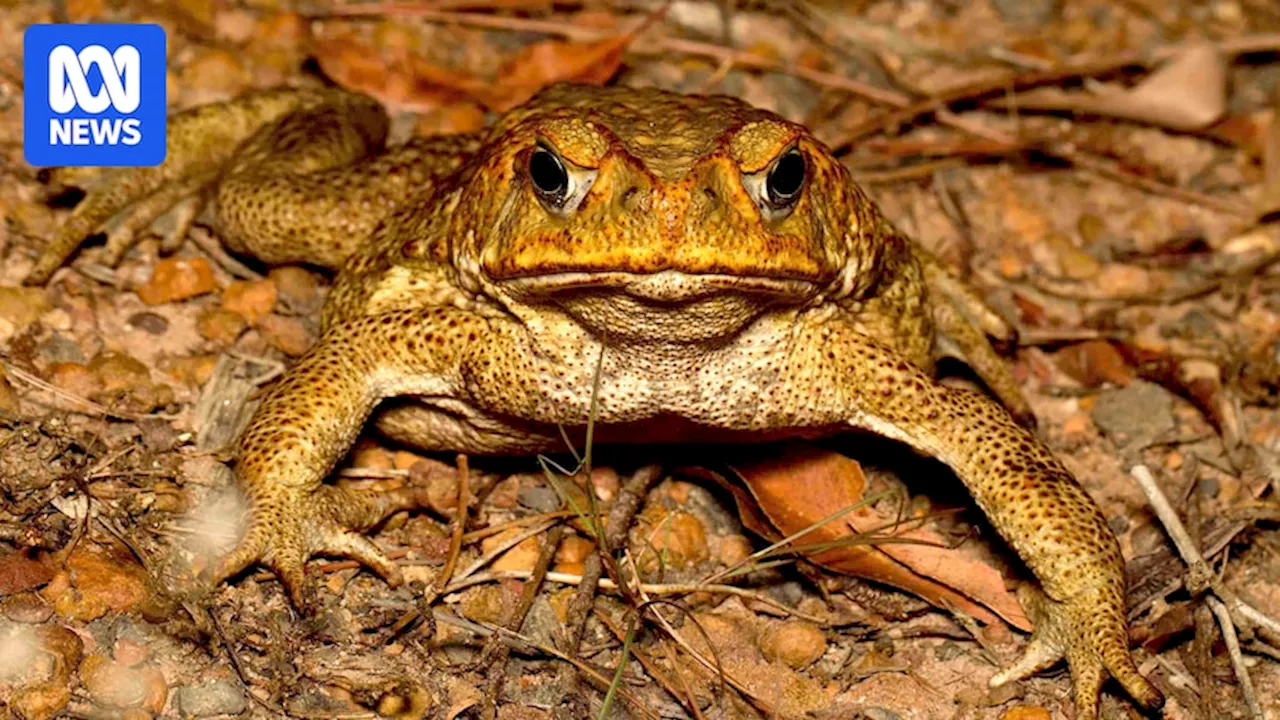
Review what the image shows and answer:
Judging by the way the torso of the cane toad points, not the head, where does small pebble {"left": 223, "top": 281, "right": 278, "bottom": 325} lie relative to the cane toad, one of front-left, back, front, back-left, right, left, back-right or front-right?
back-right

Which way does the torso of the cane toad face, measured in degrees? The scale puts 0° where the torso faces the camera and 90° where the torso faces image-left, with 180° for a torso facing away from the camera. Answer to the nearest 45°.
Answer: approximately 0°

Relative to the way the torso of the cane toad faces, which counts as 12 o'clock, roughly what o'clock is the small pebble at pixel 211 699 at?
The small pebble is roughly at 2 o'clock from the cane toad.

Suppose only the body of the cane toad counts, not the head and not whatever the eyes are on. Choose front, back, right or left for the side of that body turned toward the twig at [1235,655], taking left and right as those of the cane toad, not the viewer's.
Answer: left

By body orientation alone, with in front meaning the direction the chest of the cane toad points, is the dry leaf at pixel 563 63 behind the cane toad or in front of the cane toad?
behind

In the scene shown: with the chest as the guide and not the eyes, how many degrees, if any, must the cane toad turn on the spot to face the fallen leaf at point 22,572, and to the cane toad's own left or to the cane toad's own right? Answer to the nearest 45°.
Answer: approximately 90° to the cane toad's own right

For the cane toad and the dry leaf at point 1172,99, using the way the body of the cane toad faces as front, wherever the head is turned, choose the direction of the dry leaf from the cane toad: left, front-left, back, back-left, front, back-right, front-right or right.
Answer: back-left

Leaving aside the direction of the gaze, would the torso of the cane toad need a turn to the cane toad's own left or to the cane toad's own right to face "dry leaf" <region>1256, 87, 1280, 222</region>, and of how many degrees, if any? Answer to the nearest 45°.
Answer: approximately 135° to the cane toad's own left

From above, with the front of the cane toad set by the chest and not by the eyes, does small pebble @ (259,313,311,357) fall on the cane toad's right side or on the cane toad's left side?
on the cane toad's right side

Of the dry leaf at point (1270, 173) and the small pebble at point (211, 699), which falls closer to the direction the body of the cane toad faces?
the small pebble
